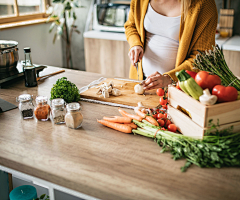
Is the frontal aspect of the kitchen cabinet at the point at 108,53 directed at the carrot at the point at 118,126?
yes

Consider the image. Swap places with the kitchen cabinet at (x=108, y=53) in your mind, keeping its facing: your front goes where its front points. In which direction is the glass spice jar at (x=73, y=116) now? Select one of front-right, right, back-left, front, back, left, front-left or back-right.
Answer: front

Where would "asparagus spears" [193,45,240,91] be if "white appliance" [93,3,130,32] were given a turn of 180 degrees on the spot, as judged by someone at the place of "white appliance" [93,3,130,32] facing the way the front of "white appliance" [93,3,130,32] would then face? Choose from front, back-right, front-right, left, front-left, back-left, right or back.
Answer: back

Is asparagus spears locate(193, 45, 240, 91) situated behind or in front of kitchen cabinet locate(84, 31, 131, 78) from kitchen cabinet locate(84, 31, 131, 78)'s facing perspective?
in front

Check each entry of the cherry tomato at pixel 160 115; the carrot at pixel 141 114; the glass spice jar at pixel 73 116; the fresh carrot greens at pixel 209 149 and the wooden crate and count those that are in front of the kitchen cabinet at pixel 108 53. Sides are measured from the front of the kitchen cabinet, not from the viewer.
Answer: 5

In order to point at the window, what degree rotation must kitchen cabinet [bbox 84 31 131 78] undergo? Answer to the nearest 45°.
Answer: approximately 90° to its right

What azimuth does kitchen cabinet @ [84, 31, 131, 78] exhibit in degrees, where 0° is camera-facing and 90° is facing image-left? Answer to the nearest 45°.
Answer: approximately 0°

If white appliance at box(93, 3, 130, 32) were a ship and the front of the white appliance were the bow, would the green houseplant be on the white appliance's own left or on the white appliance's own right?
on the white appliance's own right

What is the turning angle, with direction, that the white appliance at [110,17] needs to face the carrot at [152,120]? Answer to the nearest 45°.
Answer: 0° — it already faces it

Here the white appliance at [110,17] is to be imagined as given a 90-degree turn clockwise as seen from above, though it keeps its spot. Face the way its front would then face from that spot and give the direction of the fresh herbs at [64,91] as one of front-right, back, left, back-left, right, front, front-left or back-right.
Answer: left

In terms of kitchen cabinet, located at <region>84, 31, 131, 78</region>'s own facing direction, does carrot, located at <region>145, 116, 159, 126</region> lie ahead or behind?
ahead

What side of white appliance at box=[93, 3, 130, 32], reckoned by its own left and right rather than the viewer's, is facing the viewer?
front

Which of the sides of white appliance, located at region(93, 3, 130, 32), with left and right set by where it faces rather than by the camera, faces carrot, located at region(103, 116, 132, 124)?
front

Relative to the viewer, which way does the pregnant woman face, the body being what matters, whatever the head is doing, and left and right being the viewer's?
facing the viewer and to the left of the viewer

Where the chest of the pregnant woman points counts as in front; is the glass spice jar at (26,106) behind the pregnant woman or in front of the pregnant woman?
in front

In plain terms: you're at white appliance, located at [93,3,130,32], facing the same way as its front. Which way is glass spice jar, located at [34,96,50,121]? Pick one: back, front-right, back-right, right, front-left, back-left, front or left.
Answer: front

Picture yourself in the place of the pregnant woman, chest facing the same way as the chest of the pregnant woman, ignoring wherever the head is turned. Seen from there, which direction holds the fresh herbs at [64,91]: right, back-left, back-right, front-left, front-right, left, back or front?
front
